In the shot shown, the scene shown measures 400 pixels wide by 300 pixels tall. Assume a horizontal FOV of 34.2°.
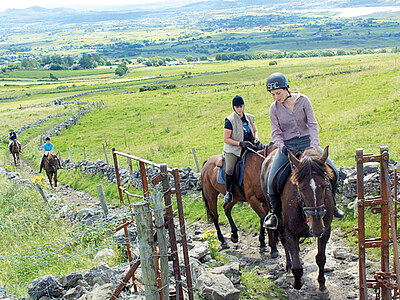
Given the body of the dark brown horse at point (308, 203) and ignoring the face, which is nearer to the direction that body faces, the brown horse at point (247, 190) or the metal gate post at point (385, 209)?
the metal gate post

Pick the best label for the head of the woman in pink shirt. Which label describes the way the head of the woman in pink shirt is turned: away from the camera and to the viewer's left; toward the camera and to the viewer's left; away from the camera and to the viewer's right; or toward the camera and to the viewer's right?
toward the camera and to the viewer's left

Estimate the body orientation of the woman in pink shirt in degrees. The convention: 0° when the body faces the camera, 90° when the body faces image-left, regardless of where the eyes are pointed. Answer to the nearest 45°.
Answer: approximately 0°

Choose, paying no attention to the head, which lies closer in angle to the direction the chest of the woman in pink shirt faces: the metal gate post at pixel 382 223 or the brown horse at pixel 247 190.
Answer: the metal gate post

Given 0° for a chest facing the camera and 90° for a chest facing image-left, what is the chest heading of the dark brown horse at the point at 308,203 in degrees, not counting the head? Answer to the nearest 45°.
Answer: approximately 0°
